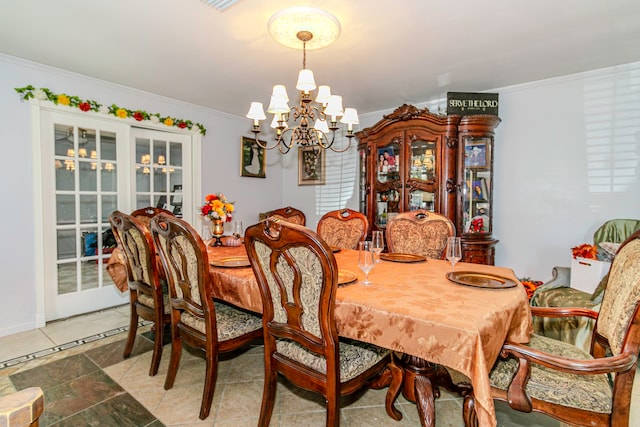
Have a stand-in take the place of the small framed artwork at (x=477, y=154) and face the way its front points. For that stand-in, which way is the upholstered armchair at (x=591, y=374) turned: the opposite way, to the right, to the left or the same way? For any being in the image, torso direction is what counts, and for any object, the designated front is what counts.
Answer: to the right

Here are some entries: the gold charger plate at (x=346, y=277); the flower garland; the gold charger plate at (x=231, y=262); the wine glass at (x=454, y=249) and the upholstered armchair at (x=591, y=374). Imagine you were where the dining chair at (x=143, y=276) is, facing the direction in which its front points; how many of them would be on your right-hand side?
4

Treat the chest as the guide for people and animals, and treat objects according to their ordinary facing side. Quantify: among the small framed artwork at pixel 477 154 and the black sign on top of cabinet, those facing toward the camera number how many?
2

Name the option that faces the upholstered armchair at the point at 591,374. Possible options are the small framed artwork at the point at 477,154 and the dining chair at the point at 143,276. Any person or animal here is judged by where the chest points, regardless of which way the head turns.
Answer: the small framed artwork

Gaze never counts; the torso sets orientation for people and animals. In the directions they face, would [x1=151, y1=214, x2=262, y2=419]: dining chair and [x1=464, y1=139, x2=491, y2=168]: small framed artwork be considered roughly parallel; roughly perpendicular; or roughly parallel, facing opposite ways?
roughly parallel, facing opposite ways

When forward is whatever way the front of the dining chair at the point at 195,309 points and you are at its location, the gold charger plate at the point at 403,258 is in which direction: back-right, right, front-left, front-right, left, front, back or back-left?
front-right

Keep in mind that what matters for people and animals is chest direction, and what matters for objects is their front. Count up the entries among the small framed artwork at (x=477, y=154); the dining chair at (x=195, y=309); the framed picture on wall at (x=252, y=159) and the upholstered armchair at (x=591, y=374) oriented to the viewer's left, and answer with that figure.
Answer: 1

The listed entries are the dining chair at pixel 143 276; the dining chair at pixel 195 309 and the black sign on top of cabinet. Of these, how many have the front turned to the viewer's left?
0

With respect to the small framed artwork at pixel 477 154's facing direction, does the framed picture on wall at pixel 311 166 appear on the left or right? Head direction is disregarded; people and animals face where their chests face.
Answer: on its right

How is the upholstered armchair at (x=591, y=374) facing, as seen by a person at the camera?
facing to the left of the viewer

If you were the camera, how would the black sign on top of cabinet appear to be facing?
facing the viewer

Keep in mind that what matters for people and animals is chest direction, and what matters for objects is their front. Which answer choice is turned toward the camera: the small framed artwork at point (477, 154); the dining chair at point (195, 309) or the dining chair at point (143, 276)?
the small framed artwork

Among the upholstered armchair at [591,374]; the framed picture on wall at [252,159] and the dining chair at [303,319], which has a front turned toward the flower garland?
the upholstered armchair

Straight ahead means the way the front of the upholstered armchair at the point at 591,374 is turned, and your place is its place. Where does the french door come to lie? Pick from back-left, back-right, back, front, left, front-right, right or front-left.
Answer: front

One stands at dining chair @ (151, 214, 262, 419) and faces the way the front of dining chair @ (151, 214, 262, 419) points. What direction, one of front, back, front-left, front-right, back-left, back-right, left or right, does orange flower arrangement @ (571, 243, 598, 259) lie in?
front-right

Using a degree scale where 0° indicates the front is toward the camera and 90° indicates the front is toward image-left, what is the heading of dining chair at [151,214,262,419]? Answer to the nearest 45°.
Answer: approximately 225°
